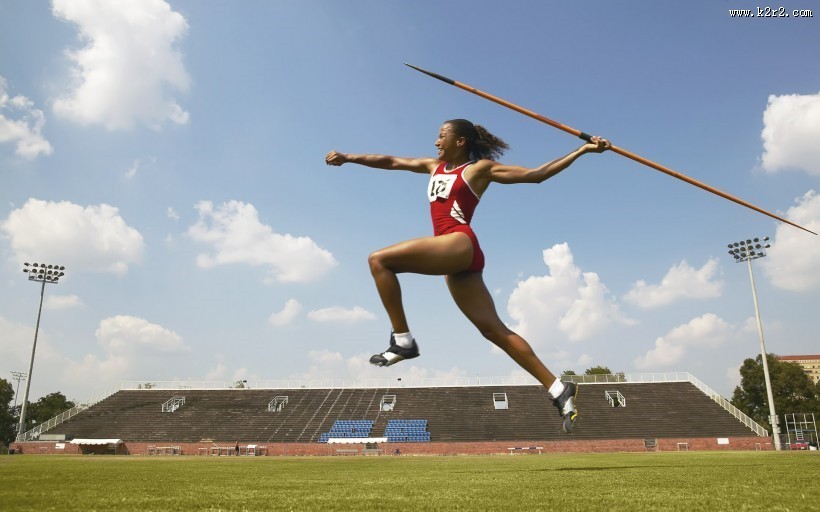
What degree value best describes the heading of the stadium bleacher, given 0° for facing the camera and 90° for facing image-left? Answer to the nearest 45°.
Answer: approximately 0°

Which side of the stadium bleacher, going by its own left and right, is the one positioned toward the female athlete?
front

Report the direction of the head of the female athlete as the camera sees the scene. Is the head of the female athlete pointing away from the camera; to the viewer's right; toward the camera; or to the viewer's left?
to the viewer's left
